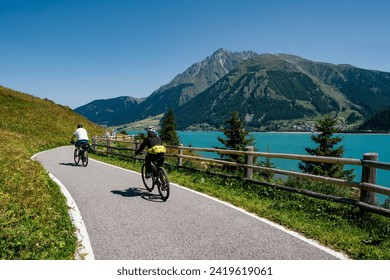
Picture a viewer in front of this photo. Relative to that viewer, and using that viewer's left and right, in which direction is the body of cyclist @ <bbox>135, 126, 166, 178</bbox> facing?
facing away from the viewer and to the left of the viewer

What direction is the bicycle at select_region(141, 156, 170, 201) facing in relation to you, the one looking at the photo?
facing away from the viewer and to the left of the viewer

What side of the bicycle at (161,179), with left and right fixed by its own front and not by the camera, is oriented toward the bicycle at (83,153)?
front
